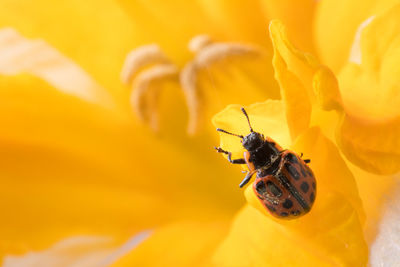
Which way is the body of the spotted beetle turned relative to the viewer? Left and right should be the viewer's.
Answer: facing away from the viewer and to the left of the viewer
